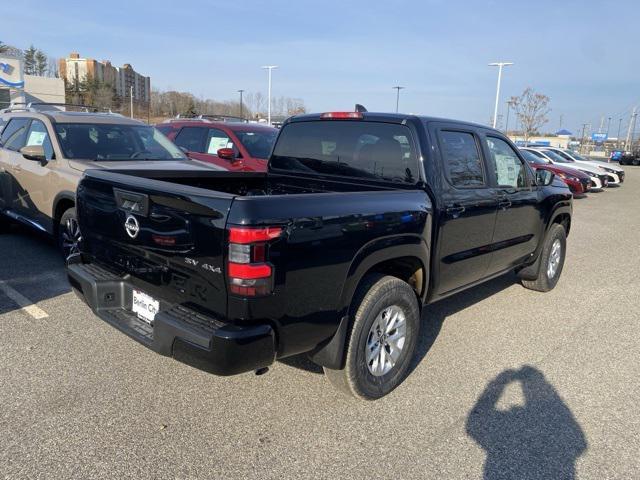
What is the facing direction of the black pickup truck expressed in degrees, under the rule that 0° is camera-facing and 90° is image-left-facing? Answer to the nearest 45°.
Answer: approximately 225°

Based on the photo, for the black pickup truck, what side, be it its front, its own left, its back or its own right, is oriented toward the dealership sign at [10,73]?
left

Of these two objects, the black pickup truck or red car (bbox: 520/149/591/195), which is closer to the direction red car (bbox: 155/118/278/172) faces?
the black pickup truck

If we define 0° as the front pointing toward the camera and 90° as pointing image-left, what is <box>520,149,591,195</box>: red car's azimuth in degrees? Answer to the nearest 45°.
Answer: approximately 315°

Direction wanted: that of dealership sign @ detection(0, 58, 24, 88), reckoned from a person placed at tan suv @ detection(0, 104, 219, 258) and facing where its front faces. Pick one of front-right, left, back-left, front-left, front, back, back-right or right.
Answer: back-left

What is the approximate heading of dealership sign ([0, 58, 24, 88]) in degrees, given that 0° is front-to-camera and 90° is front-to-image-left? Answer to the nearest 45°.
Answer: approximately 0°

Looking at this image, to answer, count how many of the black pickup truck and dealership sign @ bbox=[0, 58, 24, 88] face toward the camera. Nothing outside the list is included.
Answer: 1

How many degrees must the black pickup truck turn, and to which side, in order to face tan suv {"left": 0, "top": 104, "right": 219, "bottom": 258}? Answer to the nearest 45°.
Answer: approximately 90° to its left

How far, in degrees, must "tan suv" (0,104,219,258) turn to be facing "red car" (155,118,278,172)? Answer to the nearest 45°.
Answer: approximately 90° to its left
